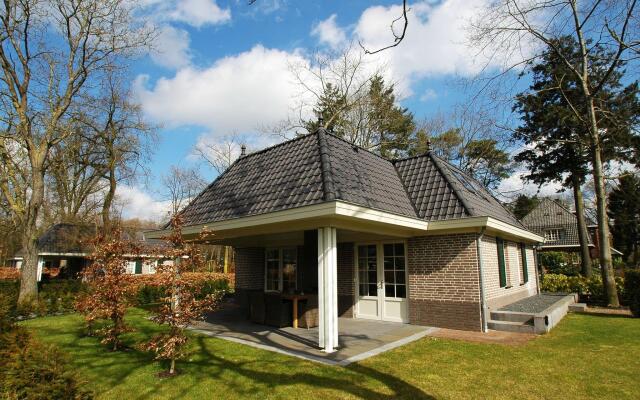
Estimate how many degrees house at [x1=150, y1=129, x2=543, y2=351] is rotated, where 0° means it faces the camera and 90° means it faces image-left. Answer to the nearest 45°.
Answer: approximately 45°

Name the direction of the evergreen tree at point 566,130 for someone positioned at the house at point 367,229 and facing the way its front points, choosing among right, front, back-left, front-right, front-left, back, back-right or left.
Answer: back

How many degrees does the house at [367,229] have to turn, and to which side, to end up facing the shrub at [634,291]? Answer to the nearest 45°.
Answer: approximately 135° to its left
